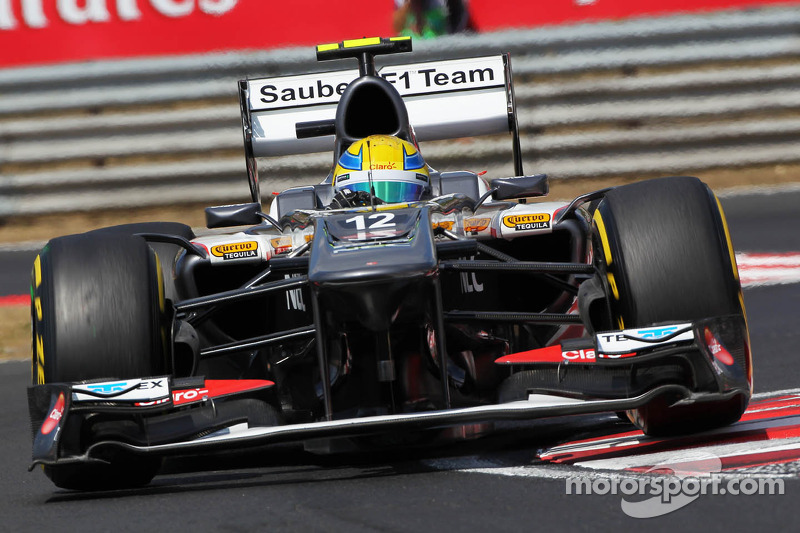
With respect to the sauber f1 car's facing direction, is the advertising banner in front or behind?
behind

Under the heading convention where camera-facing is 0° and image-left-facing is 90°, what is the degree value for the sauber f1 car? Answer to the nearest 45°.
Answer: approximately 0°

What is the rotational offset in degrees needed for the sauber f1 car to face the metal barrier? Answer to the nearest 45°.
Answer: approximately 180°
